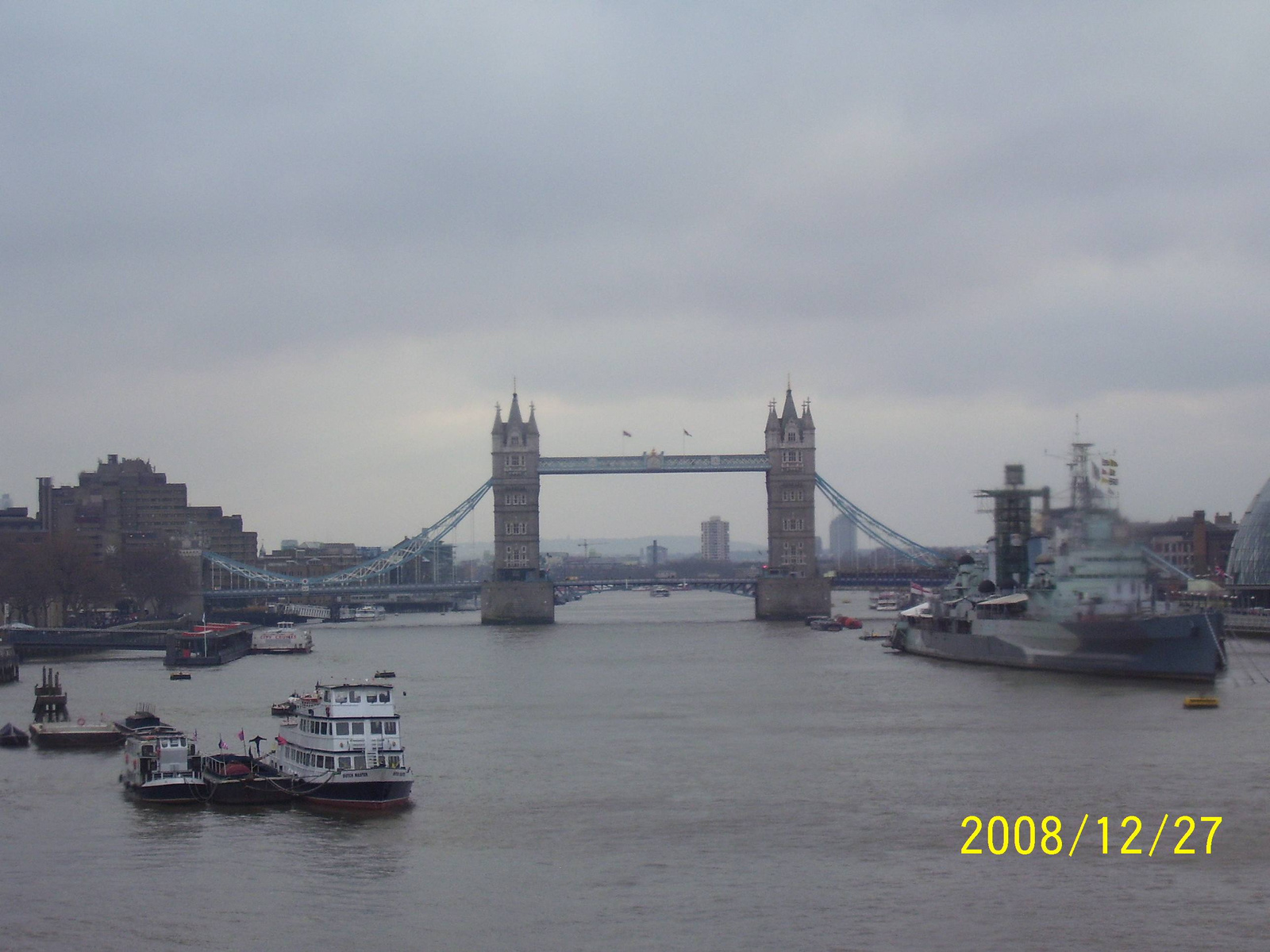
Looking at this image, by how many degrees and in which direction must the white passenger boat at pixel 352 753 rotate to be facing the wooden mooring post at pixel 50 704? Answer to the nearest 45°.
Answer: approximately 180°

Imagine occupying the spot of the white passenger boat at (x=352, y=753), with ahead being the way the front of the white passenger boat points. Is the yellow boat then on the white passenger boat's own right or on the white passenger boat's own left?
on the white passenger boat's own left

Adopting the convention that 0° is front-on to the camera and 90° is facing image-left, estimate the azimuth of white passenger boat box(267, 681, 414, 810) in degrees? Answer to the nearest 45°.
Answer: approximately 315°
